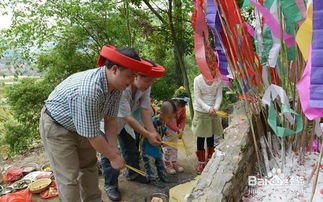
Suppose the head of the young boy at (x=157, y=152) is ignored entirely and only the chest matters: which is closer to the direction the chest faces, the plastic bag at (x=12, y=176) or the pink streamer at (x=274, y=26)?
the pink streamer

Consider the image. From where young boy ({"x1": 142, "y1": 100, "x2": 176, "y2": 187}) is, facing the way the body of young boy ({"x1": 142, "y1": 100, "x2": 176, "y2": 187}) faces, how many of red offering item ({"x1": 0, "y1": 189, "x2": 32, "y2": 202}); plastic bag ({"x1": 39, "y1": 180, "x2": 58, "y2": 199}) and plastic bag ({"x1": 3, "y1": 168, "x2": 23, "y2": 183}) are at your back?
3

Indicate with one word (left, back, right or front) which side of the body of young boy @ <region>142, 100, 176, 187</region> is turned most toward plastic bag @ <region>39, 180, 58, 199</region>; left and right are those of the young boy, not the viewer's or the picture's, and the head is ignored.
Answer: back

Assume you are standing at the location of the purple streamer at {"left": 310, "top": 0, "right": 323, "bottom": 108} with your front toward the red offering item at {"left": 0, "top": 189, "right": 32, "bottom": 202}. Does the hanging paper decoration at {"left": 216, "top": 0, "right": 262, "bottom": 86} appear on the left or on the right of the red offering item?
right

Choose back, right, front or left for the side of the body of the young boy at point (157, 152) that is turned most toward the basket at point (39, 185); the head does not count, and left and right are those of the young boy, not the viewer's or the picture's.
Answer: back

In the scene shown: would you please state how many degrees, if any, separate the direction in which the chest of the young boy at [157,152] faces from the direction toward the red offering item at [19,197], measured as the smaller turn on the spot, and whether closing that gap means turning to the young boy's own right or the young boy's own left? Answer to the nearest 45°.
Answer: approximately 180°

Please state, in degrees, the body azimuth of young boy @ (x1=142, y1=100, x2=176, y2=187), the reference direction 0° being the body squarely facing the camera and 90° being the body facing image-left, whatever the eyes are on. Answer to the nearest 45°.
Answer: approximately 270°

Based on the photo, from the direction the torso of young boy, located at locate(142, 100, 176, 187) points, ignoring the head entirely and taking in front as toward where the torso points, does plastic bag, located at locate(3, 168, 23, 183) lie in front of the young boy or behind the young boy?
behind

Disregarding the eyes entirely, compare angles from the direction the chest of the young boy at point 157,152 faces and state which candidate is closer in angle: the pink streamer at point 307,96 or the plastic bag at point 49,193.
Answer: the pink streamer

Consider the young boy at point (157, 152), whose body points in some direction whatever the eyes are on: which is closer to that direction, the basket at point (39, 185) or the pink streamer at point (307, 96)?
the pink streamer
